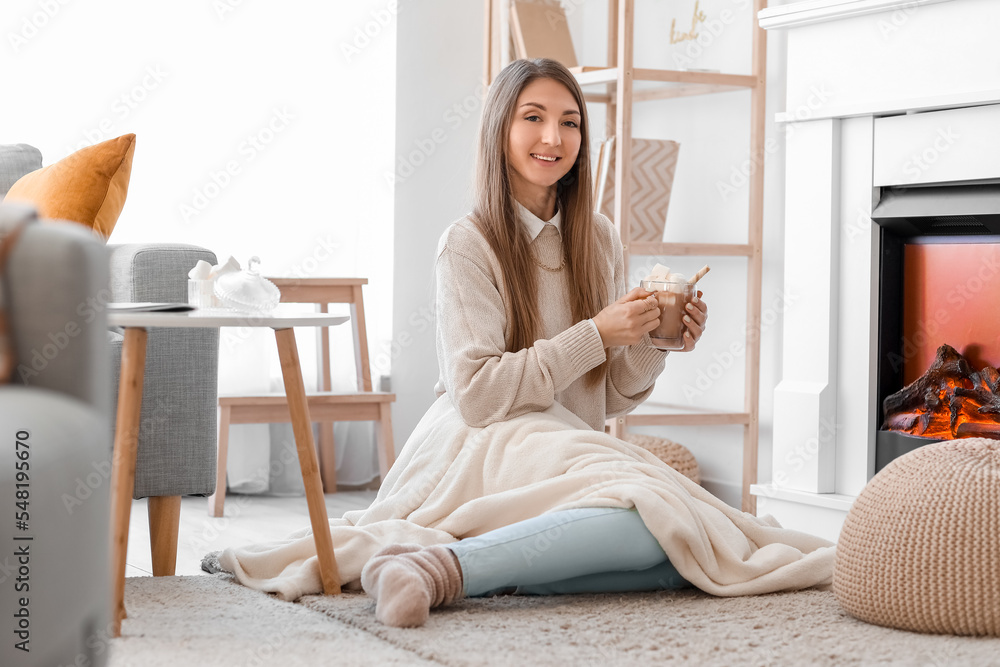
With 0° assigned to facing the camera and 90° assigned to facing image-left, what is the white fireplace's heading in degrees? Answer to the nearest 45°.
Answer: approximately 45°

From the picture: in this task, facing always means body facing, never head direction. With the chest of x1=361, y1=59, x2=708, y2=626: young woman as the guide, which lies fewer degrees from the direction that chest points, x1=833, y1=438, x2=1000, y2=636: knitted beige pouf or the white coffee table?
the knitted beige pouf

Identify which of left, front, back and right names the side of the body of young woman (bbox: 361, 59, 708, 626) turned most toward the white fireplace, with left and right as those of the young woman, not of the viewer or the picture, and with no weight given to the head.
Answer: left

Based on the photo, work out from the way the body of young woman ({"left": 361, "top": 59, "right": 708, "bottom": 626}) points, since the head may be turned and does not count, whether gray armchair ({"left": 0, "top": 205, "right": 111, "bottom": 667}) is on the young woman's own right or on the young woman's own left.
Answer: on the young woman's own right

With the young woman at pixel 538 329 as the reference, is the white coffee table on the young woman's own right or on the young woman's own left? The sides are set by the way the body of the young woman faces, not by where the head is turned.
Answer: on the young woman's own right

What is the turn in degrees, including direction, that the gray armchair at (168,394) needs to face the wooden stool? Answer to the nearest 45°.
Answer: approximately 90° to its left
